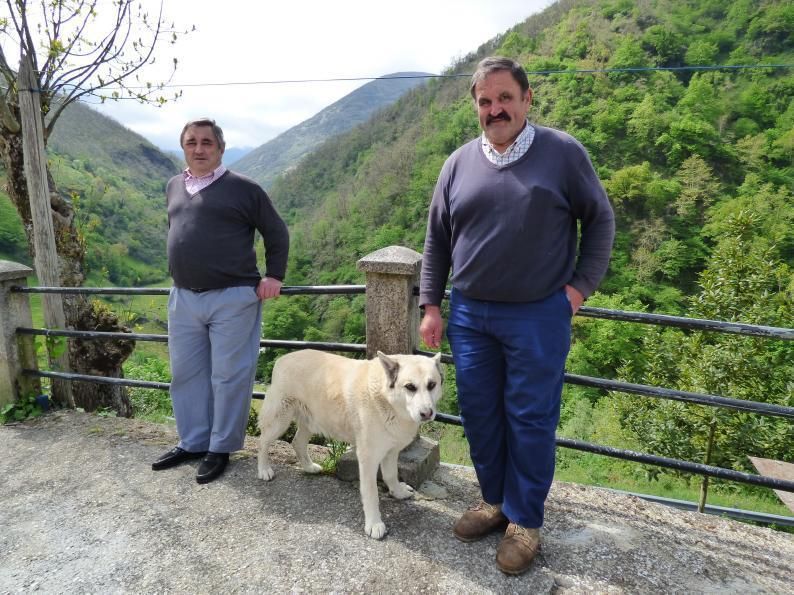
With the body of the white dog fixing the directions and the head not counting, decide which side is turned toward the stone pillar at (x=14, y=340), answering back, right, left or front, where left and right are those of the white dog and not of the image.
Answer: back

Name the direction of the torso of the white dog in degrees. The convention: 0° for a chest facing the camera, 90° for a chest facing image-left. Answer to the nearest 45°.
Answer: approximately 315°

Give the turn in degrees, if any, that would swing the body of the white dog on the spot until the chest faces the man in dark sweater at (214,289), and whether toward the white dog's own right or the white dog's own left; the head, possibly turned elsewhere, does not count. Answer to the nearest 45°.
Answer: approximately 180°

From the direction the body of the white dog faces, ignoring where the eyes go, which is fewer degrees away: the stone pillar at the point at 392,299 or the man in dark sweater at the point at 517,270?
the man in dark sweater

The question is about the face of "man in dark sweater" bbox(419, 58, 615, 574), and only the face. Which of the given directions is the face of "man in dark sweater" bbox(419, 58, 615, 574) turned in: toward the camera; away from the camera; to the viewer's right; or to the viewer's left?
toward the camera

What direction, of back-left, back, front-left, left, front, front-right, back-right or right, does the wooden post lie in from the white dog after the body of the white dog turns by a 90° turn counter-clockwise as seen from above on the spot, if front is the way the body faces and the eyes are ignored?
left

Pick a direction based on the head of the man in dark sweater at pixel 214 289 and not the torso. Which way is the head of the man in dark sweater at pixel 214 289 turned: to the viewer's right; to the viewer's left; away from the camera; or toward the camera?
toward the camera

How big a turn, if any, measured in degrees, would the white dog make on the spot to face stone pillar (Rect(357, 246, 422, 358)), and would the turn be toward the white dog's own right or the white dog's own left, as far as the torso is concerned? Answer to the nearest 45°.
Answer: approximately 90° to the white dog's own left
